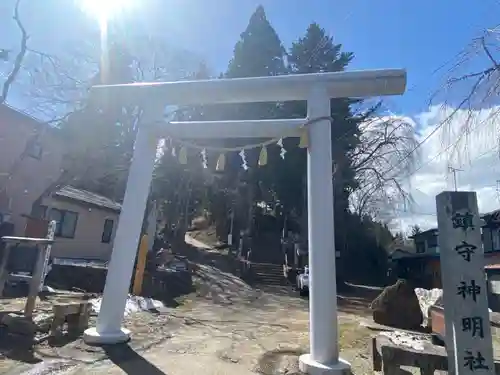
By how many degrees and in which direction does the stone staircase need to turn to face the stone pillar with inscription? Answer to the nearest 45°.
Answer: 0° — it already faces it

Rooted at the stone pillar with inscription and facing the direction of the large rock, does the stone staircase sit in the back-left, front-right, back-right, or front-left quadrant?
front-left

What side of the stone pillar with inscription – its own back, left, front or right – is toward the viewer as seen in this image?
front

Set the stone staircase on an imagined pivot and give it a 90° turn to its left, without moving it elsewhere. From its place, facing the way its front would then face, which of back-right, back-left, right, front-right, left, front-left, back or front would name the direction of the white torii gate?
right

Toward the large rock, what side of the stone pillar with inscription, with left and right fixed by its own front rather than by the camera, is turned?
back

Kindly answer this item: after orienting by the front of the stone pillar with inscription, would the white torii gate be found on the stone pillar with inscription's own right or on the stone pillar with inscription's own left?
on the stone pillar with inscription's own right

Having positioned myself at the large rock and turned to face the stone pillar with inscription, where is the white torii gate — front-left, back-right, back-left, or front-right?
front-right

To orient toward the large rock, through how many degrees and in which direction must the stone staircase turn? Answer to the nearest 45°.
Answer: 0° — it already faces it

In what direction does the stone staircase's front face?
toward the camera

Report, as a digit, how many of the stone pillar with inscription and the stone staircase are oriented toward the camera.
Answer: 2

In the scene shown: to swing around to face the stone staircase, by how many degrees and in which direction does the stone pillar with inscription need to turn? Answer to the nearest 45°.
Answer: approximately 135° to its right
